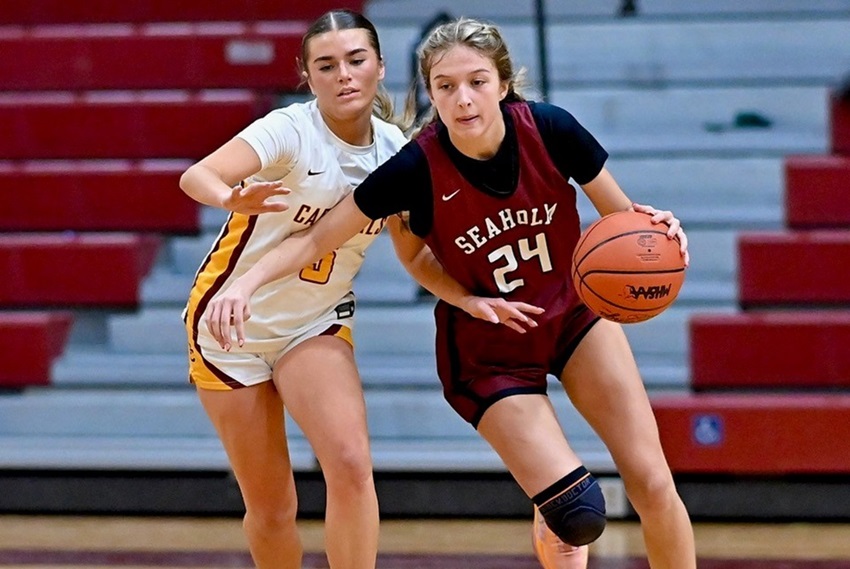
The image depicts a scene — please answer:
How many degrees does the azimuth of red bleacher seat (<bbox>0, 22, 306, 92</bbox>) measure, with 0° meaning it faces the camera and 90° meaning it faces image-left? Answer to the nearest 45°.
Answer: approximately 0°

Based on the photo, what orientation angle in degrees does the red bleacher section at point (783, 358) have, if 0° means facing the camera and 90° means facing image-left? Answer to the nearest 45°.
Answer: approximately 0°

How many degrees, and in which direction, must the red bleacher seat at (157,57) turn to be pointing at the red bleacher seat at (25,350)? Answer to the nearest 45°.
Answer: approximately 45° to its right

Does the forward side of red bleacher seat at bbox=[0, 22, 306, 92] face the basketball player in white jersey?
yes

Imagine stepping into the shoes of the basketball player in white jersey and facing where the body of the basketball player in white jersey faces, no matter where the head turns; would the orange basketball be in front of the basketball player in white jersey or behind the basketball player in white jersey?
in front

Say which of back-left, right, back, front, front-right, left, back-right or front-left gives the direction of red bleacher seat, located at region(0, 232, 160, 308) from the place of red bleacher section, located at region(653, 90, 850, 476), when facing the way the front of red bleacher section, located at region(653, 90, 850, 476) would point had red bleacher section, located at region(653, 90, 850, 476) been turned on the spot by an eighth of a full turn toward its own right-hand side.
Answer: front-right

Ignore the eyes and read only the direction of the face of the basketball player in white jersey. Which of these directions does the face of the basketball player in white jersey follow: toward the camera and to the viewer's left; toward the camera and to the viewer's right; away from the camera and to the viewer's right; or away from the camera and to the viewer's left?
toward the camera and to the viewer's right

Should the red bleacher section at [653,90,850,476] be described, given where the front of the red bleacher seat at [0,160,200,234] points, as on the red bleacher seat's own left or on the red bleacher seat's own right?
on the red bleacher seat's own left

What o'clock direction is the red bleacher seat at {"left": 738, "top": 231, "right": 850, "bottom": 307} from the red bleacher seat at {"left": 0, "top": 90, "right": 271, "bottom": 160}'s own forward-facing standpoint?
the red bleacher seat at {"left": 738, "top": 231, "right": 850, "bottom": 307} is roughly at 10 o'clock from the red bleacher seat at {"left": 0, "top": 90, "right": 271, "bottom": 160}.
